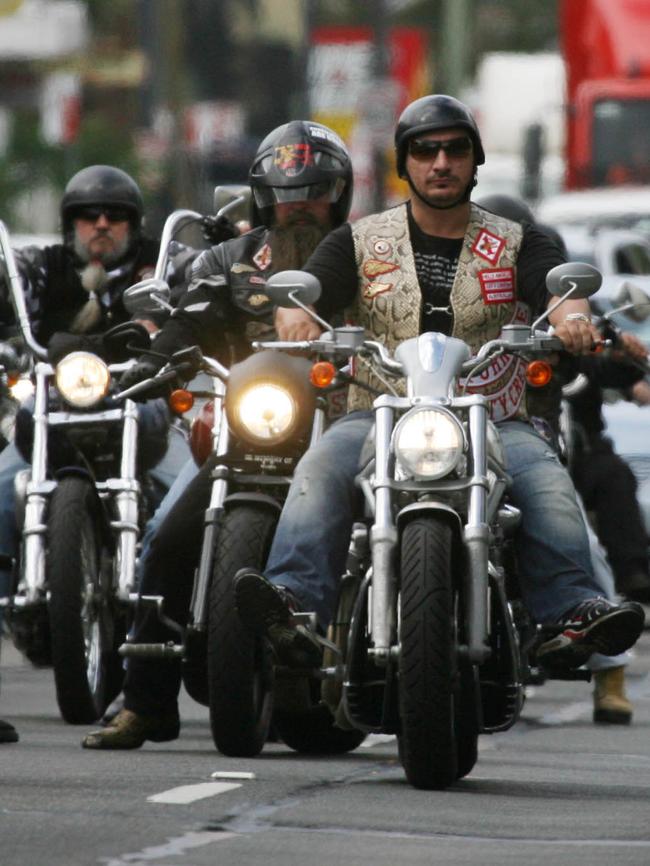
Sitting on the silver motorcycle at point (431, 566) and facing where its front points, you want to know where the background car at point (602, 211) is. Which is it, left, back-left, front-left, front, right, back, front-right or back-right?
back

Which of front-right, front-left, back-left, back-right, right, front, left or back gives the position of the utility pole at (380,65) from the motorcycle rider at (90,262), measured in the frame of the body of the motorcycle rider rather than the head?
back

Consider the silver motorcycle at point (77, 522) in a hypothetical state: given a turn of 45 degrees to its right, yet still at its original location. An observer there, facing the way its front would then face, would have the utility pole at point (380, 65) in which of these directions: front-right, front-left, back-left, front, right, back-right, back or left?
back-right

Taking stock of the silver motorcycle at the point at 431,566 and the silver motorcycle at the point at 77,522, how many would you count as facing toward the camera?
2
